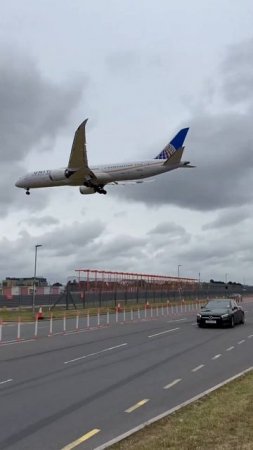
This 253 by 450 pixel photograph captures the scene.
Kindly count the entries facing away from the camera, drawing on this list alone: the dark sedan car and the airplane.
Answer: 0

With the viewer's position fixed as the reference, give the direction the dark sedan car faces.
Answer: facing the viewer and to the left of the viewer

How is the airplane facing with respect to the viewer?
to the viewer's left
